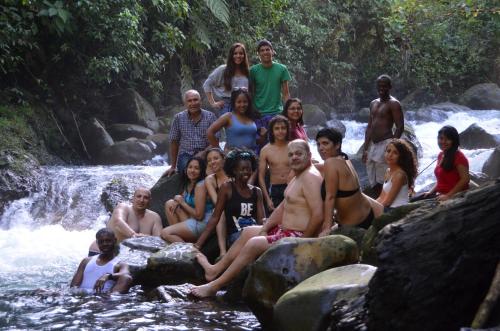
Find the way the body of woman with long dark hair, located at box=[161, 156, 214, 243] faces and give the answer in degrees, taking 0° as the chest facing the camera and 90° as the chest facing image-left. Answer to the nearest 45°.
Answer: approximately 45°

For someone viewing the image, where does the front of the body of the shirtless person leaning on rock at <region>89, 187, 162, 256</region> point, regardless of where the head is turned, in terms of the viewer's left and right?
facing the viewer

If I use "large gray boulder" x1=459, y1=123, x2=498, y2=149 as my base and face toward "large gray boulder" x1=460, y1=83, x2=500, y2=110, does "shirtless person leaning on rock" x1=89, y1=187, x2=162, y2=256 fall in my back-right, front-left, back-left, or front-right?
back-left

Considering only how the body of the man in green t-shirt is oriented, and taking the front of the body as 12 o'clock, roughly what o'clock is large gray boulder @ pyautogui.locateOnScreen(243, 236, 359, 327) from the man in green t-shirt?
The large gray boulder is roughly at 12 o'clock from the man in green t-shirt.

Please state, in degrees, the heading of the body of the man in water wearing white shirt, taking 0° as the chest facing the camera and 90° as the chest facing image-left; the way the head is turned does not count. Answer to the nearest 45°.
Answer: approximately 0°

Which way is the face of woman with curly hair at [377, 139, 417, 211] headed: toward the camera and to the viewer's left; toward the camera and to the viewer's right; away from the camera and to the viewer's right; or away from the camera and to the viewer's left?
toward the camera and to the viewer's left

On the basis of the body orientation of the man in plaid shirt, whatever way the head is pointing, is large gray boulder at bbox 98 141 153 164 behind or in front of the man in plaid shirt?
behind

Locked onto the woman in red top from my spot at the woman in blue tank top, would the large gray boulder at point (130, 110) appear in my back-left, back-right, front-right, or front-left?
back-left
